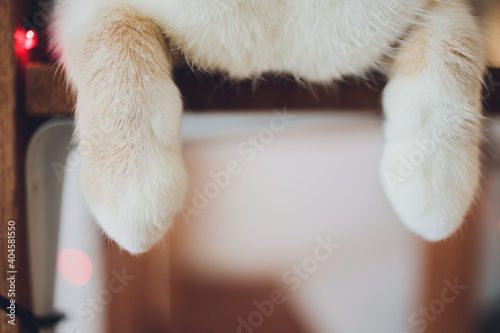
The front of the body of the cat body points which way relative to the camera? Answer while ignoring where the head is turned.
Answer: toward the camera
